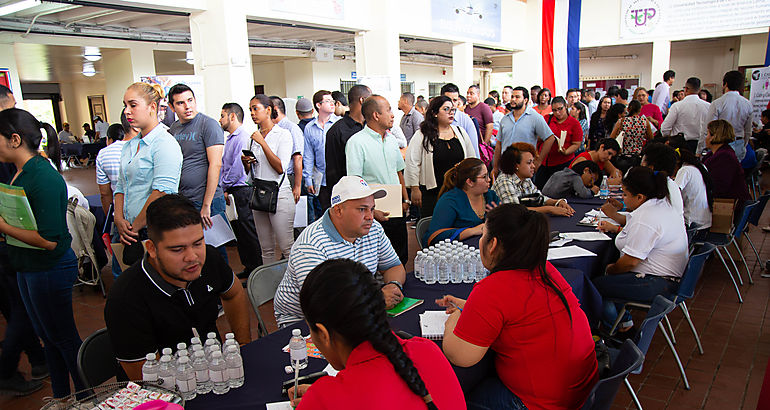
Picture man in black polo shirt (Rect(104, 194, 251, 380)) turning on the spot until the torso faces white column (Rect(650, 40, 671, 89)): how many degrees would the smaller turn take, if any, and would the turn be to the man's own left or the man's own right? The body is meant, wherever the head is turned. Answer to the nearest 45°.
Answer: approximately 90° to the man's own left

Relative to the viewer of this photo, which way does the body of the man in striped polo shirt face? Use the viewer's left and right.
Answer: facing the viewer and to the right of the viewer

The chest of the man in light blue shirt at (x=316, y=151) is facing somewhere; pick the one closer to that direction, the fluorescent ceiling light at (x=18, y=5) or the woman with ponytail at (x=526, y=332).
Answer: the woman with ponytail

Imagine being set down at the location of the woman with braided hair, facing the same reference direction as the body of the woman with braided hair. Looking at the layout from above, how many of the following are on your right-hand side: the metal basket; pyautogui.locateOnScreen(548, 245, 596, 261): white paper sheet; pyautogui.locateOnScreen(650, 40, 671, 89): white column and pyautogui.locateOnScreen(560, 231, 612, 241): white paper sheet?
3

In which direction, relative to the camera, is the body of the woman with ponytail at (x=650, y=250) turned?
to the viewer's left

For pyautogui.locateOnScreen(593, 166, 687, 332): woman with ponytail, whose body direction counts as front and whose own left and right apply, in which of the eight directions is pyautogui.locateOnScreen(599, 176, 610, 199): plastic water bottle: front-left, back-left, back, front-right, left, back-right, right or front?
right

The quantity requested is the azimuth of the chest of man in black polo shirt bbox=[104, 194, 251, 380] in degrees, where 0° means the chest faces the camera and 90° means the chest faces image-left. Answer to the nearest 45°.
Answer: approximately 315°

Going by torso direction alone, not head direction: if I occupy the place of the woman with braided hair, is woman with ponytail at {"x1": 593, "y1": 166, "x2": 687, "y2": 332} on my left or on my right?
on my right

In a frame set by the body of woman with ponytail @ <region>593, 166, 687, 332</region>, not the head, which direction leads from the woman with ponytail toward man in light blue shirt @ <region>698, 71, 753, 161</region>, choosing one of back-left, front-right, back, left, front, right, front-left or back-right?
right

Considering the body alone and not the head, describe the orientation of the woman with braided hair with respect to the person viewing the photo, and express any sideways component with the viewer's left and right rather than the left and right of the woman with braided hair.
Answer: facing away from the viewer and to the left of the viewer

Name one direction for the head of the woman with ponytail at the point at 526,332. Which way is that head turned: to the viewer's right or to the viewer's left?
to the viewer's left
